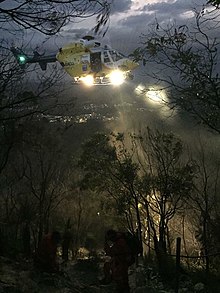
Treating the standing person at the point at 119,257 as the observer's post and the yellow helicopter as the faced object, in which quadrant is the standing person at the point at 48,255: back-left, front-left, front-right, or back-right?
front-left

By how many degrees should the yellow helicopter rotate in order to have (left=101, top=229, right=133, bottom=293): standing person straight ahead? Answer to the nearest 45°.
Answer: approximately 45° to its right

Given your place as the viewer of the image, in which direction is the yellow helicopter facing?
facing the viewer and to the right of the viewer

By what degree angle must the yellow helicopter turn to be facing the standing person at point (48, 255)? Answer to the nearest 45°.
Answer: approximately 45° to its right

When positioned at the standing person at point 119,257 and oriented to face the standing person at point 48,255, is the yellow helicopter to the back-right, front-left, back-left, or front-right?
front-right
